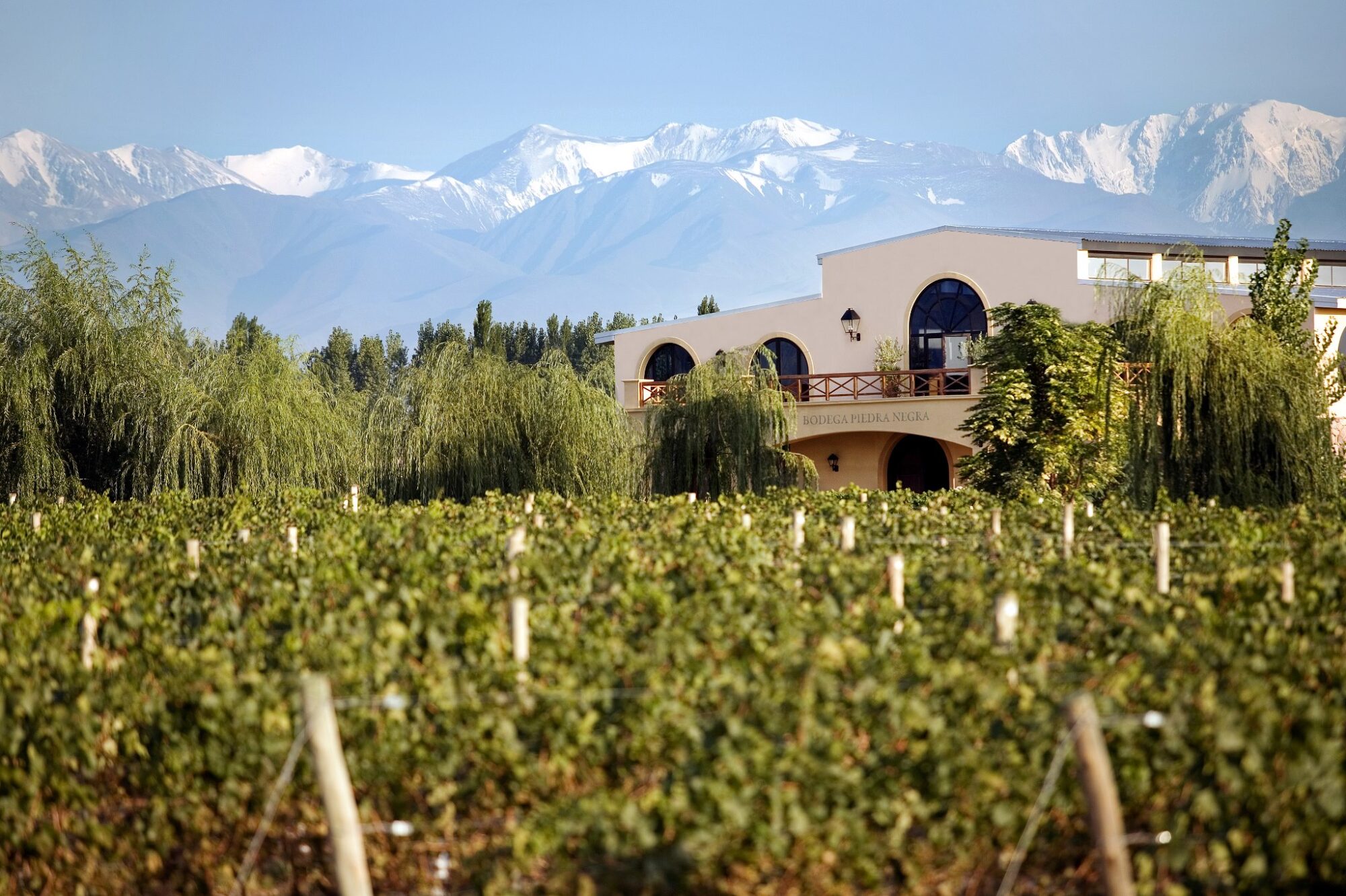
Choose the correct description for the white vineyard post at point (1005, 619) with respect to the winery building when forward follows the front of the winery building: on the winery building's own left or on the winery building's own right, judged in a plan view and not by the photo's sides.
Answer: on the winery building's own left

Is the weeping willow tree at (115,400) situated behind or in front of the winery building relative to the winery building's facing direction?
in front

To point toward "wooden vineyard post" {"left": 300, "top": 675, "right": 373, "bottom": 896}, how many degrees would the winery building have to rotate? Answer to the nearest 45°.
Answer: approximately 45° to its left

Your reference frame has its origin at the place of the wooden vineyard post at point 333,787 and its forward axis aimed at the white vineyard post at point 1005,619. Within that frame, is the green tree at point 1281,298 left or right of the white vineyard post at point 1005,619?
left

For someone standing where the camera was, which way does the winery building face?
facing the viewer and to the left of the viewer

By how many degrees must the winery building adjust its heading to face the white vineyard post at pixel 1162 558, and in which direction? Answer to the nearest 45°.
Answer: approximately 45° to its left

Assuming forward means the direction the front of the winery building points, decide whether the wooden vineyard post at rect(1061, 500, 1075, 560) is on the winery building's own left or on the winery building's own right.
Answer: on the winery building's own left

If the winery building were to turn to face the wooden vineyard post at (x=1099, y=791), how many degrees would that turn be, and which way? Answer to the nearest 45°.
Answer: approximately 45° to its left

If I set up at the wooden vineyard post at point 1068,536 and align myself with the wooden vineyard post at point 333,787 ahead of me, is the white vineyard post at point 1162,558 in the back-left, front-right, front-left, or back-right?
front-left

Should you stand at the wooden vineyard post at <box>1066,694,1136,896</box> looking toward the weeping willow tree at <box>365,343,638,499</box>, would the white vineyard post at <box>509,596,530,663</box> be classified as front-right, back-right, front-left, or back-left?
front-left

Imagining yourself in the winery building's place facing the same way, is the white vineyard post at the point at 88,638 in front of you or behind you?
in front

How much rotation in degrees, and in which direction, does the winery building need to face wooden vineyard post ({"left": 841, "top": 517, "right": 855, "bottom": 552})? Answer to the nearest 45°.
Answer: approximately 45° to its left

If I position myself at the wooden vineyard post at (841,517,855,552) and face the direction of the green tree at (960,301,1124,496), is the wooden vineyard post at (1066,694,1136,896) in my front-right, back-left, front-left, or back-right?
back-right
